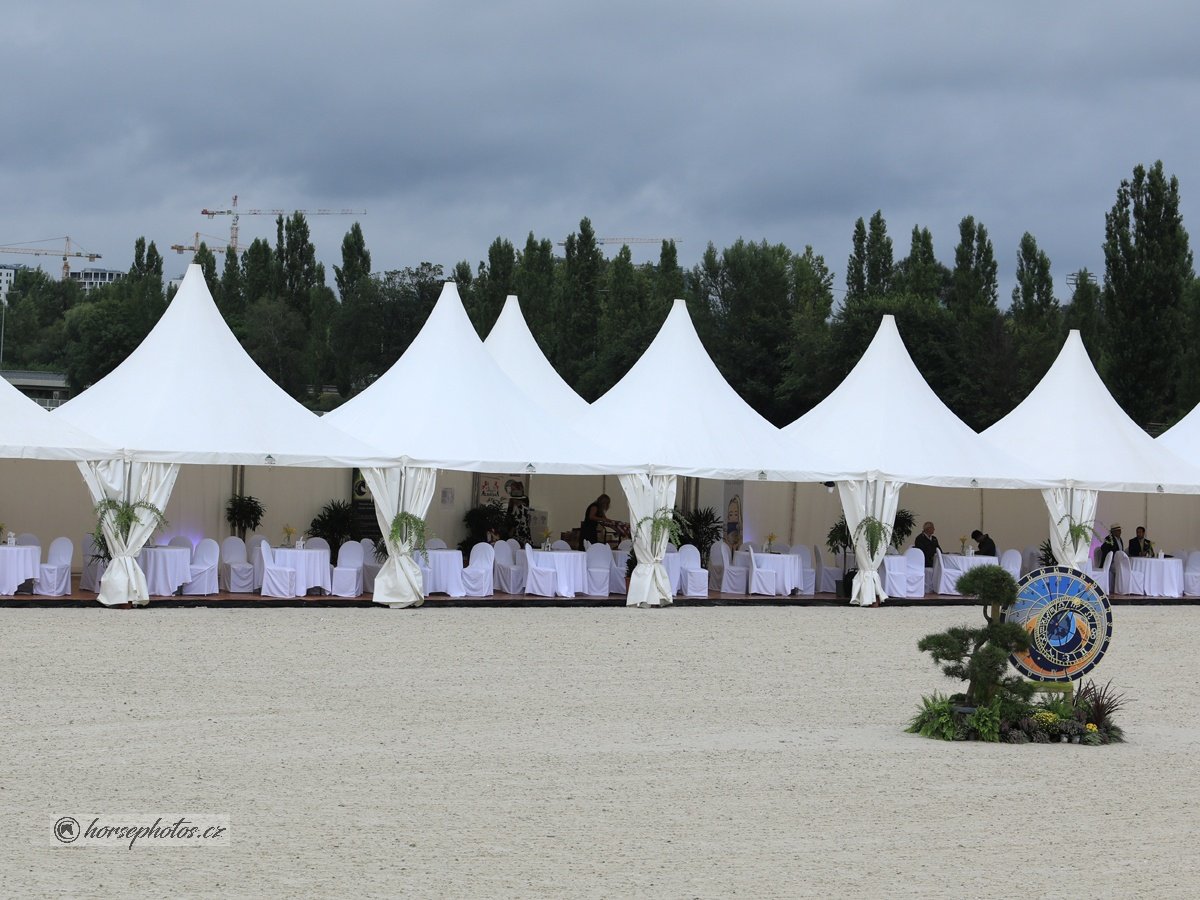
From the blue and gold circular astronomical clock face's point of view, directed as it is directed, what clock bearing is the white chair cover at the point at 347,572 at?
The white chair cover is roughly at 4 o'clock from the blue and gold circular astronomical clock face.

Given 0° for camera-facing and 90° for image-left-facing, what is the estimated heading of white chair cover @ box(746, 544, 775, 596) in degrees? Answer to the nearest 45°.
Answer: approximately 270°

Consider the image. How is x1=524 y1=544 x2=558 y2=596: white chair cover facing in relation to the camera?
to the viewer's right

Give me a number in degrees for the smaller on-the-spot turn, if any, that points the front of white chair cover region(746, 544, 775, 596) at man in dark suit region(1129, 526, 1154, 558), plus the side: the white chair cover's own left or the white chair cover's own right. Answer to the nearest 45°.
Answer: approximately 45° to the white chair cover's own left

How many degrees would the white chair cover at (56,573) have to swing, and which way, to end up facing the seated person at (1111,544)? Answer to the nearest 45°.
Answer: approximately 135° to its left

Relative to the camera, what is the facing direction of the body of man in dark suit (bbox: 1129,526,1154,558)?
toward the camera

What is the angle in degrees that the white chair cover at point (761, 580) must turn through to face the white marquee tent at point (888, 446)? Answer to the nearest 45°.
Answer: approximately 45° to its left

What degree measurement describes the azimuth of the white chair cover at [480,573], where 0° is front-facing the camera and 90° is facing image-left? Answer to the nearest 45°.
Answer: approximately 135°

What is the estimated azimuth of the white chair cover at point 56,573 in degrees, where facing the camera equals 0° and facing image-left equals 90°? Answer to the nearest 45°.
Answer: approximately 45°

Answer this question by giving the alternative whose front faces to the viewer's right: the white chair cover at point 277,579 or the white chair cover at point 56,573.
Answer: the white chair cover at point 277,579

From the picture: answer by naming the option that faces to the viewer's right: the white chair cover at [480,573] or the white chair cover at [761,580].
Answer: the white chair cover at [761,580]

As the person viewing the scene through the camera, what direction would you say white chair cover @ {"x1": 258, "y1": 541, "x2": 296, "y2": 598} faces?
facing to the right of the viewer
